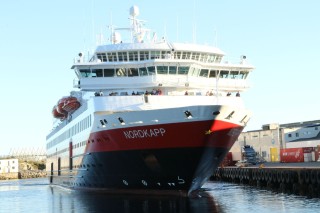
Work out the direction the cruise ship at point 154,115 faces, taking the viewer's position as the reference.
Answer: facing the viewer and to the right of the viewer
